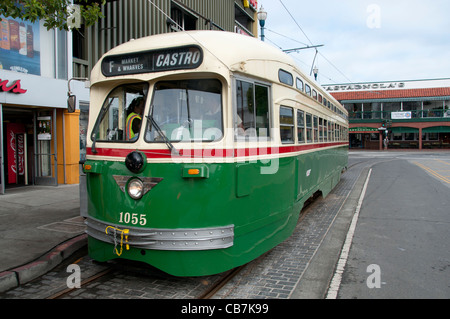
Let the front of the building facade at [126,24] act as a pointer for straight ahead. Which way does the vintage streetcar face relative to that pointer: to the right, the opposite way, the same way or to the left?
to the right

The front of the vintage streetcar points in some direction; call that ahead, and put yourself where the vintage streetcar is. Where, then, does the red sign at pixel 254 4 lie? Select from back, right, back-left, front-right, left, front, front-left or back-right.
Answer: back-right

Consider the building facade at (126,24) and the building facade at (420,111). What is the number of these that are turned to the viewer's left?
0

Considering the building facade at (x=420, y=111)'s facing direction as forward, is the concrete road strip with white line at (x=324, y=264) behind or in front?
in front

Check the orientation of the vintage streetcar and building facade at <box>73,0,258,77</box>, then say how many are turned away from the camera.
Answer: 0

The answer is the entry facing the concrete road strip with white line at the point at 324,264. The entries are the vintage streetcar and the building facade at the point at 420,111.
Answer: the building facade

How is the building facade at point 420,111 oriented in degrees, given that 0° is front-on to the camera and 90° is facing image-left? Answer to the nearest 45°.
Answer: approximately 0°

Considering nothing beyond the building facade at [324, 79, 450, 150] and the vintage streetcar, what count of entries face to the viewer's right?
0

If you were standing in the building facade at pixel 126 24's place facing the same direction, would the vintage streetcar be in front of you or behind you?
in front

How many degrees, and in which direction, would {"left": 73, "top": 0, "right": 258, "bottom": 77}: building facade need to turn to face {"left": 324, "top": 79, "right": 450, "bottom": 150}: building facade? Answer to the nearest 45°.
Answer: approximately 90° to its left

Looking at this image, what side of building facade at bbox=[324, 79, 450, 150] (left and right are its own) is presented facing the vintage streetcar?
front

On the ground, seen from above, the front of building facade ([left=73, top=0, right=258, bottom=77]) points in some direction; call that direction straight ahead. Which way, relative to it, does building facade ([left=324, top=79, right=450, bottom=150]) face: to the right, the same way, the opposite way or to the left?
to the right

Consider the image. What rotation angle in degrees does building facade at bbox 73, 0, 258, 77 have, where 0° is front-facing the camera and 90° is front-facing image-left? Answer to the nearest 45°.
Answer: approximately 315°
